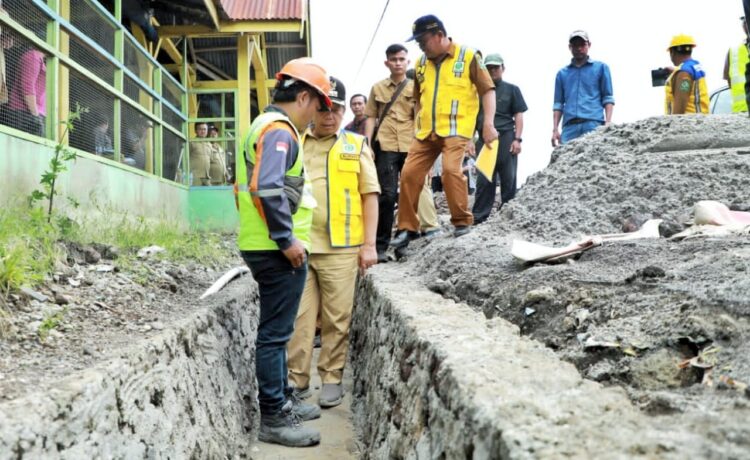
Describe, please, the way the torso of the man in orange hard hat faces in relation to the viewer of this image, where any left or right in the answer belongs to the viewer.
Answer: facing to the right of the viewer

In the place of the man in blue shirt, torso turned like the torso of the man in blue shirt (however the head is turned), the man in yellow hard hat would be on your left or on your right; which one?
on your left

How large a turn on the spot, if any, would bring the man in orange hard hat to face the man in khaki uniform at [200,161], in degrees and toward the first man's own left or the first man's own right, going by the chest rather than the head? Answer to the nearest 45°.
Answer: approximately 90° to the first man's own left

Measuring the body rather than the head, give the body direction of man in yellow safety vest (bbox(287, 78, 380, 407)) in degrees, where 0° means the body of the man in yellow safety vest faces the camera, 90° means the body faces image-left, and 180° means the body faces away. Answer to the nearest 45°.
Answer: approximately 0°

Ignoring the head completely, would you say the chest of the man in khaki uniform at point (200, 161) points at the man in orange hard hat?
yes

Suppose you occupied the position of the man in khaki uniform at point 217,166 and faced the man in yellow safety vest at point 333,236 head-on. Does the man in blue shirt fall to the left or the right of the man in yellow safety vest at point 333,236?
left

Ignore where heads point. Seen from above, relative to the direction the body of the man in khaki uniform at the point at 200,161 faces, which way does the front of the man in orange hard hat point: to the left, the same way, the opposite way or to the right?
to the left

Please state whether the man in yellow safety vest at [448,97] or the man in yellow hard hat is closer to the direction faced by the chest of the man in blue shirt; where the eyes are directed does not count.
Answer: the man in yellow safety vest
